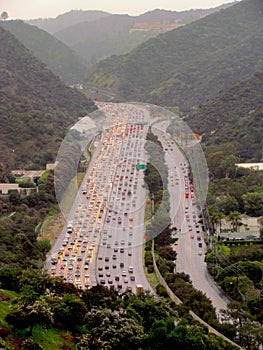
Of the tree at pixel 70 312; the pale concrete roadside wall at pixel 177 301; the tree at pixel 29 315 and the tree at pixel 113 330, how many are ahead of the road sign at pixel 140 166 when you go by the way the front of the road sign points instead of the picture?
4

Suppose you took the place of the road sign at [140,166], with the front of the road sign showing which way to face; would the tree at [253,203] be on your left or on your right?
on your left

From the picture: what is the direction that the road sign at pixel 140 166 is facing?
toward the camera

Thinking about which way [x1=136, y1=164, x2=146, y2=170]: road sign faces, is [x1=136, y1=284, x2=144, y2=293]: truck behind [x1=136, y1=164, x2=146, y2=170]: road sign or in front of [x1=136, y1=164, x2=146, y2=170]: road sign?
in front

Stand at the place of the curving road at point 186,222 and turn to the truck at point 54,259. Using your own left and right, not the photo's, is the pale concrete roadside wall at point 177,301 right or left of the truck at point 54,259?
left

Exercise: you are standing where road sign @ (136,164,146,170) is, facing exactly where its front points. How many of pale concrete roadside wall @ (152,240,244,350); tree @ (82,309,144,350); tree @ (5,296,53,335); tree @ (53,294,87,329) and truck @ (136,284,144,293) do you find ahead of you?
5

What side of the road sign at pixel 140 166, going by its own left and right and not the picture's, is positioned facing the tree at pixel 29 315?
front

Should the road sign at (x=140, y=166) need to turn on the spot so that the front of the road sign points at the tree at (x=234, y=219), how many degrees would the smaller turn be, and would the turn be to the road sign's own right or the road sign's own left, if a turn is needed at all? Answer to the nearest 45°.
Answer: approximately 45° to the road sign's own left

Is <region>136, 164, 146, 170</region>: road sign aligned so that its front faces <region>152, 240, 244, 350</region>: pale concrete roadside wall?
yes

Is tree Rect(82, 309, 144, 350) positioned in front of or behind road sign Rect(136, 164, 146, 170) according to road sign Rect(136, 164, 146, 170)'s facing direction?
in front

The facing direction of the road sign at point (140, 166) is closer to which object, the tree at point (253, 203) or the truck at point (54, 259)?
the truck
